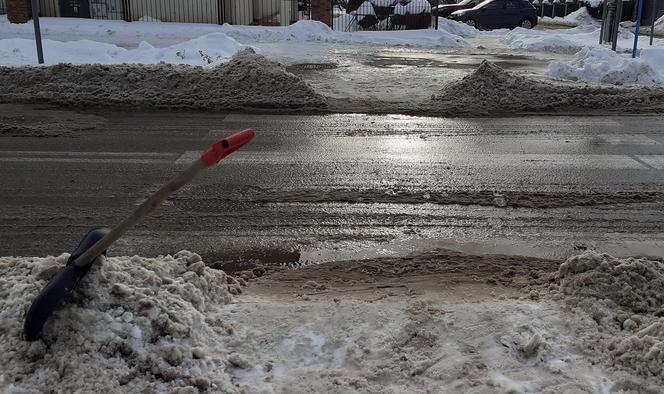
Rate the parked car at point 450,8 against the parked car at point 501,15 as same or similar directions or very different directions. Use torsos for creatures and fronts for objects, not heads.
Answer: same or similar directions

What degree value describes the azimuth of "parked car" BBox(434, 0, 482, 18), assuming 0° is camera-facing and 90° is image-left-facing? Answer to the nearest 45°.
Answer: approximately 90°

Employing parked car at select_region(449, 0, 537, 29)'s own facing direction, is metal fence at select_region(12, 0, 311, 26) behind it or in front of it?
in front

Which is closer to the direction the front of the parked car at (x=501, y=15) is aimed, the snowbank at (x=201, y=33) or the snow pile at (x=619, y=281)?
the snowbank

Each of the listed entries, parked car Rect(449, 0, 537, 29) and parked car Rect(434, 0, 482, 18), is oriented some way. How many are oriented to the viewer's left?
2

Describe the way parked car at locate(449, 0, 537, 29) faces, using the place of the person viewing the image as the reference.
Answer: facing to the left of the viewer

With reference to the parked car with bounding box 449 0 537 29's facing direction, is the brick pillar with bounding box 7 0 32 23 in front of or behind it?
in front
